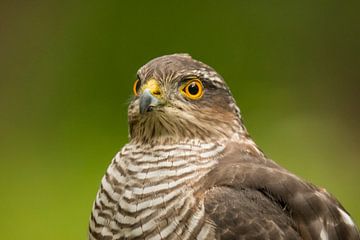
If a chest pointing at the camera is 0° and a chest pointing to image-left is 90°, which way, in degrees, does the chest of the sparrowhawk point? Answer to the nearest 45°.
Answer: approximately 45°
